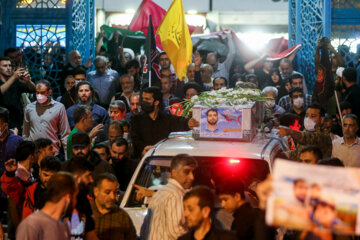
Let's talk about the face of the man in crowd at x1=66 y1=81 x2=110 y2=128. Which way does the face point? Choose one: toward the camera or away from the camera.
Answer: toward the camera

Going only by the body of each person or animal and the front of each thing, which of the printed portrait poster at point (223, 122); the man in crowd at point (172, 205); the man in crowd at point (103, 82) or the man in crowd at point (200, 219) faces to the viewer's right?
the man in crowd at point (172, 205)

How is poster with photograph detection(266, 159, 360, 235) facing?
toward the camera

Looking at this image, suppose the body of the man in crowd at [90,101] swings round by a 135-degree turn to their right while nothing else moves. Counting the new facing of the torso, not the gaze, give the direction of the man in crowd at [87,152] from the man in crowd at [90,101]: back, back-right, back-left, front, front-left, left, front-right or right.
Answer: back-left

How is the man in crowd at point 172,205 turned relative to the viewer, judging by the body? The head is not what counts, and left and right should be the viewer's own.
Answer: facing to the right of the viewer

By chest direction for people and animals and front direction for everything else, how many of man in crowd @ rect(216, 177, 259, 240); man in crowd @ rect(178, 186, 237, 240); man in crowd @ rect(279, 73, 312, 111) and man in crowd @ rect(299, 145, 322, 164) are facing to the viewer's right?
0

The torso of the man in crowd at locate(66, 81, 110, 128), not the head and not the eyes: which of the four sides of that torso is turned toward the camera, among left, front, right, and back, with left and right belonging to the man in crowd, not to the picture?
front

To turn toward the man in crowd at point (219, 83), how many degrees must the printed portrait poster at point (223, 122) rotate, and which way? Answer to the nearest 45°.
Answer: approximately 180°

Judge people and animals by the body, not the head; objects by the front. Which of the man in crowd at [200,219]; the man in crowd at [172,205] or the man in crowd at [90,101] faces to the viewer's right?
the man in crowd at [172,205]

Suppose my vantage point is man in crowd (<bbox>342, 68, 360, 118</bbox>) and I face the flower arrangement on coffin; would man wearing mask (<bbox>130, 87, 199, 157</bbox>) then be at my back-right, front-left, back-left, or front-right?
front-right

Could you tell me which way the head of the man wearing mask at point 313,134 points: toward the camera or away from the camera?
toward the camera

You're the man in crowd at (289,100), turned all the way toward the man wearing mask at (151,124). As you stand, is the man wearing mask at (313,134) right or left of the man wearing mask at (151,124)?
left

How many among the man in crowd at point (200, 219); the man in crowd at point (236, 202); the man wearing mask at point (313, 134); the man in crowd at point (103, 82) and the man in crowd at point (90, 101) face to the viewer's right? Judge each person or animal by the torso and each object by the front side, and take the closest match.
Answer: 0

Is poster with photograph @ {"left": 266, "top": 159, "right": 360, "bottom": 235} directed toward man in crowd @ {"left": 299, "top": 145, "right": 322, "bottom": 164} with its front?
no
